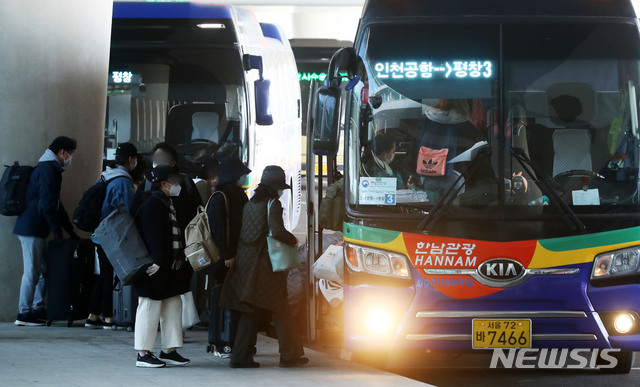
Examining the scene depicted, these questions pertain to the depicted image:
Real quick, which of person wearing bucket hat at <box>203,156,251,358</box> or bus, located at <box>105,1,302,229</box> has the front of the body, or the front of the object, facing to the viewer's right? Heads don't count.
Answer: the person wearing bucket hat

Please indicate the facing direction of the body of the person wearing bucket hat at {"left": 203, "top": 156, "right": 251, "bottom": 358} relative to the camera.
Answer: to the viewer's right

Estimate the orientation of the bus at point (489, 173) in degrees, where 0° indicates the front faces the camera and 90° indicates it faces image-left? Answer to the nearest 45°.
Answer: approximately 0°

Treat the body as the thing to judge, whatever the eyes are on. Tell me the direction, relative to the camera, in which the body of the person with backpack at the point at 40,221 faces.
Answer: to the viewer's right

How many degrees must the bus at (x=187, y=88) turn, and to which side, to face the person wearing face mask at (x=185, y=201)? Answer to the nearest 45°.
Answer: approximately 45° to its left

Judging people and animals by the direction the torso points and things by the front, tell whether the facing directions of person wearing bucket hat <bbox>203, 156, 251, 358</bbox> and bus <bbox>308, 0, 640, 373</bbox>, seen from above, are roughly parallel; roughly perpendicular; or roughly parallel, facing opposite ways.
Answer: roughly perpendicular

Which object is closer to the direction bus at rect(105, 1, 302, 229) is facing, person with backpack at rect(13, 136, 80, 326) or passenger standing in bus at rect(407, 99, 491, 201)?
the person with backpack

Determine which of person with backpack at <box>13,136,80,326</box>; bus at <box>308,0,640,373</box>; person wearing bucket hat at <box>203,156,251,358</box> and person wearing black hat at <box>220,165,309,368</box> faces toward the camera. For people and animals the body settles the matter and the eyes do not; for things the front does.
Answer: the bus

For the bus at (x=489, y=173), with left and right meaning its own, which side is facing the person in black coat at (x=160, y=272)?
right

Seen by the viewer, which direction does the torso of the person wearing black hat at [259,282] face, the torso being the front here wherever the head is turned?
to the viewer's right

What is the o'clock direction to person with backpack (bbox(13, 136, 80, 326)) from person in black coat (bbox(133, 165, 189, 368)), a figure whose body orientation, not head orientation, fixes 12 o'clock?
The person with backpack is roughly at 8 o'clock from the person in black coat.
